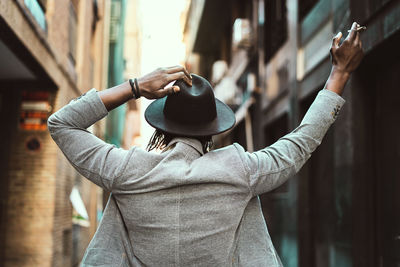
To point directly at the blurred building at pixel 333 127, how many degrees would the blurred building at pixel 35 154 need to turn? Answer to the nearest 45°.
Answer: approximately 45° to its right

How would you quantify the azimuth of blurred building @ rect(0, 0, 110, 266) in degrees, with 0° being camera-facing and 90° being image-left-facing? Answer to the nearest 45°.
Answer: approximately 270°
